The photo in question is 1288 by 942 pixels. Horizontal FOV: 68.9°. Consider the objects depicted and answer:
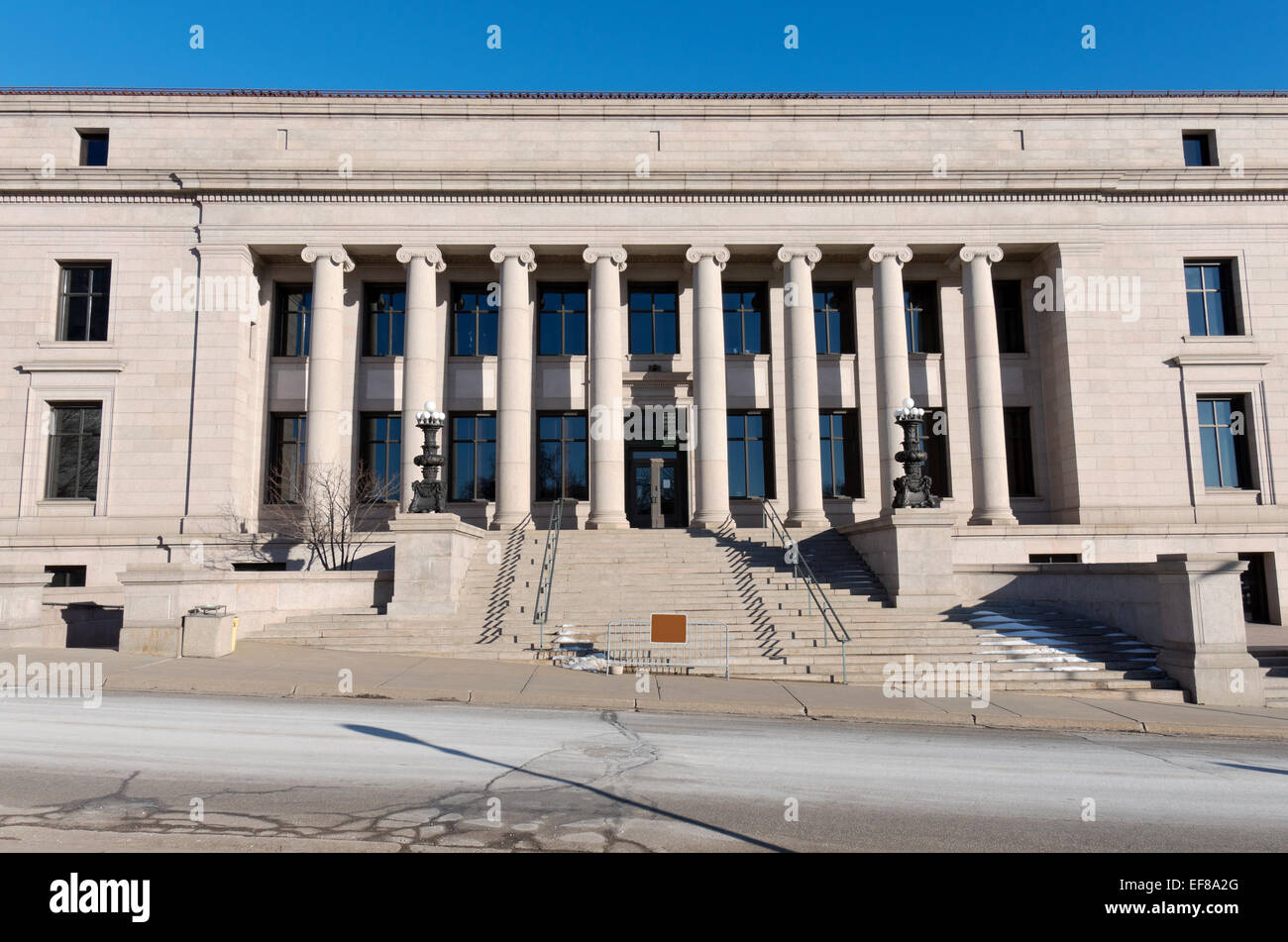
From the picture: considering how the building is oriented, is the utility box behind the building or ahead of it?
ahead

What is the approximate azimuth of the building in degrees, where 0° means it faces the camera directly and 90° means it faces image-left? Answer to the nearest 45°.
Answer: approximately 0°

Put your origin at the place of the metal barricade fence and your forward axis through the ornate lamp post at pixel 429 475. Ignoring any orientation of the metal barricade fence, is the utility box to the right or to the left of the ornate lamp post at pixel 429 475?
left

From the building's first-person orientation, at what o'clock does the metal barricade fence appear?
The metal barricade fence is roughly at 12 o'clock from the building.

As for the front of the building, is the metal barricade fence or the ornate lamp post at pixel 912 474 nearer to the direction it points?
the metal barricade fence

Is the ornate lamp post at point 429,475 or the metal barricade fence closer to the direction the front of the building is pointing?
the metal barricade fence
